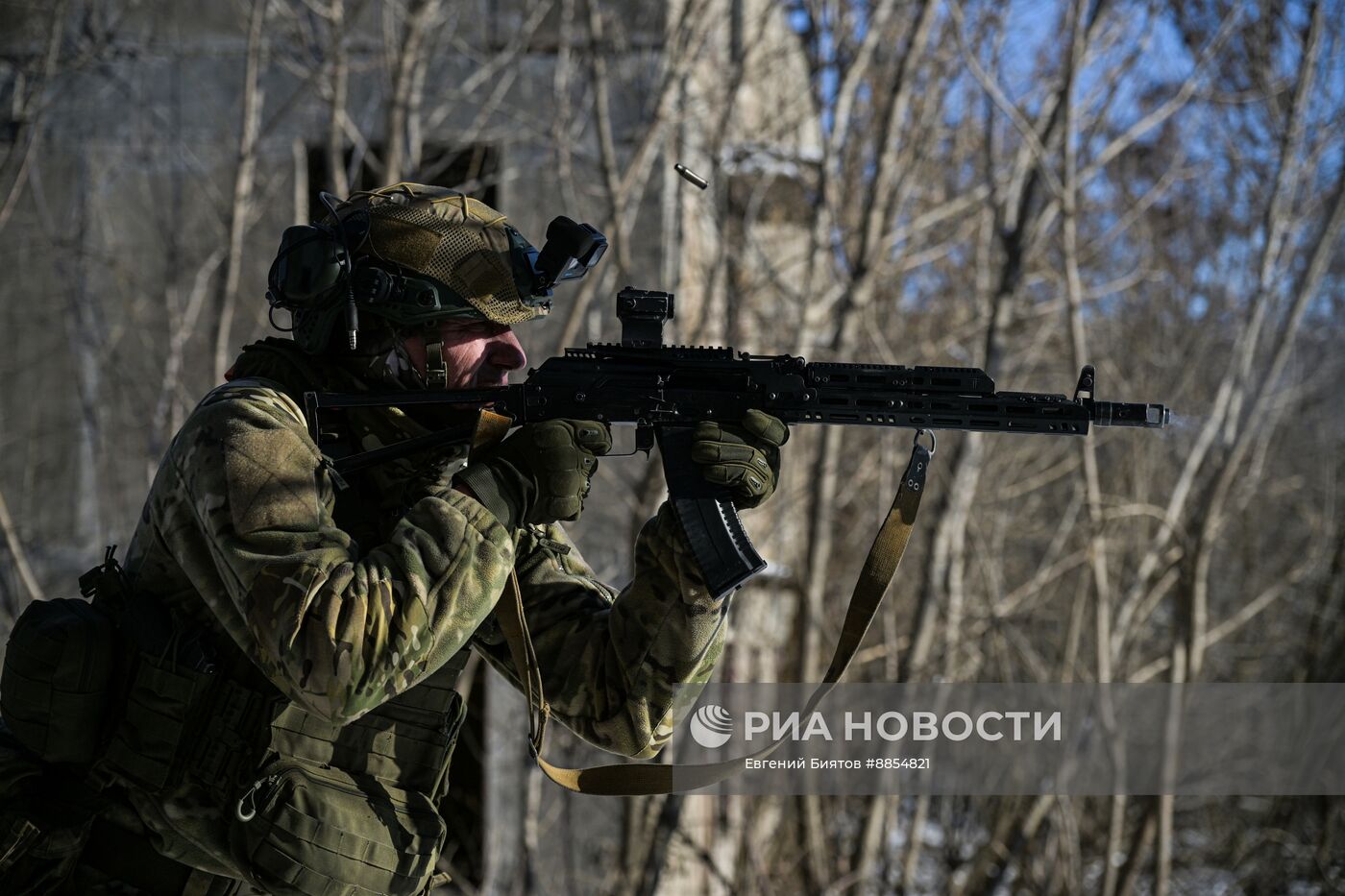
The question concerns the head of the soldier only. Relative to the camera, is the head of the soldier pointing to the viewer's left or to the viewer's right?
to the viewer's right

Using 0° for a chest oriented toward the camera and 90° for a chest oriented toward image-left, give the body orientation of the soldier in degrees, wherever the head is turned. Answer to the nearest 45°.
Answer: approximately 270°
